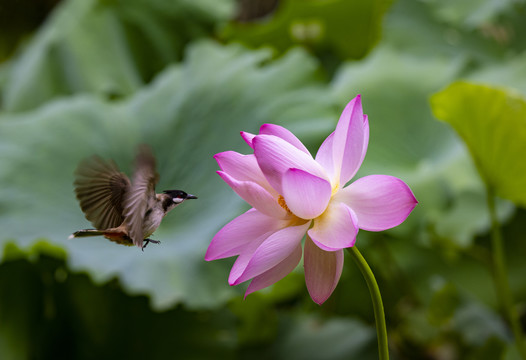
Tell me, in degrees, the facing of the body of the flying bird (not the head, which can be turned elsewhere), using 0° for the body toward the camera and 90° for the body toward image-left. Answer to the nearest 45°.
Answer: approximately 270°

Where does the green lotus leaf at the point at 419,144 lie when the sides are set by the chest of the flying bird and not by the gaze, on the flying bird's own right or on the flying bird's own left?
on the flying bird's own left

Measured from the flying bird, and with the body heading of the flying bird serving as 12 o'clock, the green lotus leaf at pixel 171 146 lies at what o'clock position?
The green lotus leaf is roughly at 9 o'clock from the flying bird.

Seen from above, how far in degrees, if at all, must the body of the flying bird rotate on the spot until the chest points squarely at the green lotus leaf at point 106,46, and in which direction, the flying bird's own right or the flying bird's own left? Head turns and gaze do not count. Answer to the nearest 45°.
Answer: approximately 90° to the flying bird's own left

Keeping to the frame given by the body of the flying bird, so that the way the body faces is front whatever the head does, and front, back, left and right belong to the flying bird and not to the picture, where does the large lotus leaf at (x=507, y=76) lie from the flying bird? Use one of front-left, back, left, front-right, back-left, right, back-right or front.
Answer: front-left
